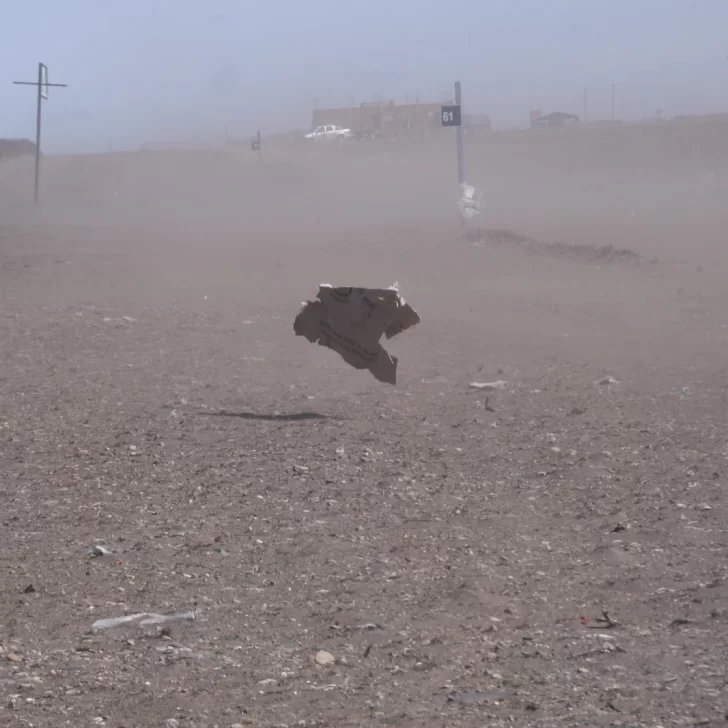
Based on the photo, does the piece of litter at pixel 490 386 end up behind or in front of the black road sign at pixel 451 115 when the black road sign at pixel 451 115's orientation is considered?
in front

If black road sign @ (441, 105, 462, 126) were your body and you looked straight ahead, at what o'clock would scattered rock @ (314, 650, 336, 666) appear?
The scattered rock is roughly at 12 o'clock from the black road sign.

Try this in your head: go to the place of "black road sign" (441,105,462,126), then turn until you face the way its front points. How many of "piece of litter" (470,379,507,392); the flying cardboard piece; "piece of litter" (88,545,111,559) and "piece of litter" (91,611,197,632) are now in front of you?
4

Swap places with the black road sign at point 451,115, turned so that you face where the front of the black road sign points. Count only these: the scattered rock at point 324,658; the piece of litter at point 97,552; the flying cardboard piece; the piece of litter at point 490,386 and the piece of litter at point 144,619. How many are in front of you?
5

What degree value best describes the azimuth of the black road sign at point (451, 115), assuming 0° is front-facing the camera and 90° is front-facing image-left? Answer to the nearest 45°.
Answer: approximately 0°

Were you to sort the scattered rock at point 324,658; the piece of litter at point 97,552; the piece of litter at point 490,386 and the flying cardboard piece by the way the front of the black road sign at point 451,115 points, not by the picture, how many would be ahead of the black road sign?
4

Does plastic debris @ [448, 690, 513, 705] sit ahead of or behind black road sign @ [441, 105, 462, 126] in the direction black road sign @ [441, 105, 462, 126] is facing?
ahead

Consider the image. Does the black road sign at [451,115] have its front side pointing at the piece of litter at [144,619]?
yes

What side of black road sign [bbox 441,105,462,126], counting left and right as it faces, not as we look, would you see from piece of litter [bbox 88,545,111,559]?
front
